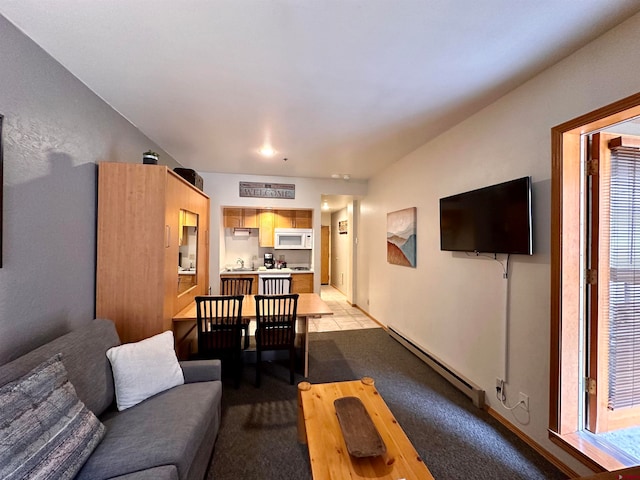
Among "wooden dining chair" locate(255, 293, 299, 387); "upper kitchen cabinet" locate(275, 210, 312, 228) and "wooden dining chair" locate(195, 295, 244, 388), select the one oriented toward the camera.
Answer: the upper kitchen cabinet

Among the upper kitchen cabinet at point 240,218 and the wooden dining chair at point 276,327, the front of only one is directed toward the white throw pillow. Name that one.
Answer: the upper kitchen cabinet

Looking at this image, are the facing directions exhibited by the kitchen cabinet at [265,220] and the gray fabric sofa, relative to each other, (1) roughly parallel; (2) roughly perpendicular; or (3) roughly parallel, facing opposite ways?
roughly perpendicular

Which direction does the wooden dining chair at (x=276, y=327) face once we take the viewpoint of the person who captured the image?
facing away from the viewer

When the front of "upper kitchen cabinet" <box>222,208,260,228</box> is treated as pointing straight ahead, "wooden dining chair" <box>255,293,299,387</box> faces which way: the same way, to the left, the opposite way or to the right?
the opposite way

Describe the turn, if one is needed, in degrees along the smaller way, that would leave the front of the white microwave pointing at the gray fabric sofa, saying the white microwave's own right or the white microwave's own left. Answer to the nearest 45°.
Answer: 0° — it already faces it

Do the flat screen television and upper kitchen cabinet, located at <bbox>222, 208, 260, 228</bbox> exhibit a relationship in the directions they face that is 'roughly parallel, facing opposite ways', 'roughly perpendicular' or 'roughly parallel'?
roughly perpendicular

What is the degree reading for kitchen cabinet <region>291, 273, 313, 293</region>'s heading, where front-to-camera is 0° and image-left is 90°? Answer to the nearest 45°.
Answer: approximately 0°

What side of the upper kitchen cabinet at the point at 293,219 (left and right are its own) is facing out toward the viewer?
front

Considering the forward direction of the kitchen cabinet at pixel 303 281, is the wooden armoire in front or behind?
in front

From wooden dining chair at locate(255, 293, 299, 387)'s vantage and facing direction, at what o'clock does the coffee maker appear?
The coffee maker is roughly at 12 o'clock from the wooden dining chair.

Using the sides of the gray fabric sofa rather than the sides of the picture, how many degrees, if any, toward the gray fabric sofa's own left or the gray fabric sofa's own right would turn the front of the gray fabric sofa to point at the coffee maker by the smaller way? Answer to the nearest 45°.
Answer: approximately 90° to the gray fabric sofa's own left

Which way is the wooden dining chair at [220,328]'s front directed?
away from the camera

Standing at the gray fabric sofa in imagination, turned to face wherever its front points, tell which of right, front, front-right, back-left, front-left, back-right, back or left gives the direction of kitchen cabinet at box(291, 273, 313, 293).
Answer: left
